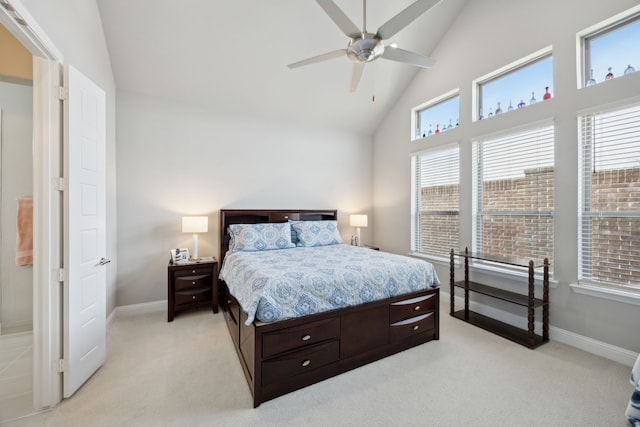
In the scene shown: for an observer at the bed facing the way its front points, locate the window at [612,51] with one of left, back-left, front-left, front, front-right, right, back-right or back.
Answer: front-left

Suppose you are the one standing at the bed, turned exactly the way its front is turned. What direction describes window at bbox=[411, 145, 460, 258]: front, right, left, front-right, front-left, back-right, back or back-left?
left

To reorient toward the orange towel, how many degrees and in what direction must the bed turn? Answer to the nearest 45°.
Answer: approximately 135° to its right

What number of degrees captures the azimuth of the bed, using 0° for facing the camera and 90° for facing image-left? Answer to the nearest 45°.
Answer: approximately 315°

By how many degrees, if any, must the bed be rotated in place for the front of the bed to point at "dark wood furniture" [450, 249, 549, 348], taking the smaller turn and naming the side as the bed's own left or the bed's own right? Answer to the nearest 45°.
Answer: approximately 45° to the bed's own left

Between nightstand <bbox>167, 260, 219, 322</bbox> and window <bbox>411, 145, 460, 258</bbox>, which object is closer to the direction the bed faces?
the window

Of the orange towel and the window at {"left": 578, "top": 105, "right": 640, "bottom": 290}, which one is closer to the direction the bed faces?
the window
